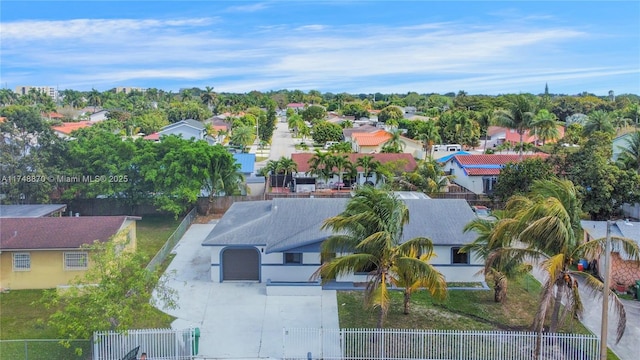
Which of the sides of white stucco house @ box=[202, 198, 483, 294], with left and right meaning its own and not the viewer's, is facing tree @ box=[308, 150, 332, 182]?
back

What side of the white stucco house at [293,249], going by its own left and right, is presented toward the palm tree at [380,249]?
front

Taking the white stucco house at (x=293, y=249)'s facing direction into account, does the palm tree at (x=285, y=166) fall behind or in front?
behind

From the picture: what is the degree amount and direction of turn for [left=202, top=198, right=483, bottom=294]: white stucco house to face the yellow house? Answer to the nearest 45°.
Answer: approximately 90° to its right

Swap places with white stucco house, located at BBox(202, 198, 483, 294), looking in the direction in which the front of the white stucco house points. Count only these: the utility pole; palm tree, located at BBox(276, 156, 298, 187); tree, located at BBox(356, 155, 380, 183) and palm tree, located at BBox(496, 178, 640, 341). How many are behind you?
2

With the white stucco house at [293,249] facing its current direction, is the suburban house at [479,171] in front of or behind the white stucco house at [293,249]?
behind

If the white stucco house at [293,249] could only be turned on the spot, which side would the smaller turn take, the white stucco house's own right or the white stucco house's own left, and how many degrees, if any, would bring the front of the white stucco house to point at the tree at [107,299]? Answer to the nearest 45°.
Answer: approximately 45° to the white stucco house's own right

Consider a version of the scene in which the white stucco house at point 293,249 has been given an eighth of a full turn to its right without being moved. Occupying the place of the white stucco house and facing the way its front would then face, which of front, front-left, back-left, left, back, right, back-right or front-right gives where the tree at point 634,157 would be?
back

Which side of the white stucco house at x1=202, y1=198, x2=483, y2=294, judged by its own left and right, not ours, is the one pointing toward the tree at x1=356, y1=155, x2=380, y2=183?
back

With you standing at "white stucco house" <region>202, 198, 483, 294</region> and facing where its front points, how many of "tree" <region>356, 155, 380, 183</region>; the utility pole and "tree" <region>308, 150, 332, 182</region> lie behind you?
2

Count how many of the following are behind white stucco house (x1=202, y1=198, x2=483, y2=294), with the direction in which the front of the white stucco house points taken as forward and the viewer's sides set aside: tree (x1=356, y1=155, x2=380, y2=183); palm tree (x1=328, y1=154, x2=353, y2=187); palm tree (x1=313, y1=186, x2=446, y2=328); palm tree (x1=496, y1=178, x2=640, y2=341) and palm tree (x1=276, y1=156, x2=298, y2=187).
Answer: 3

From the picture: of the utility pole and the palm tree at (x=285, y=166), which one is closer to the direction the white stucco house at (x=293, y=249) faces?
the utility pole

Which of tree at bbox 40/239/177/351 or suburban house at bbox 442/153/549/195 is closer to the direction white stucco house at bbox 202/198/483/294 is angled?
the tree

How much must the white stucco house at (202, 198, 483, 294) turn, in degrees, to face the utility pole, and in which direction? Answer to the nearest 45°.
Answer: approximately 45° to its left

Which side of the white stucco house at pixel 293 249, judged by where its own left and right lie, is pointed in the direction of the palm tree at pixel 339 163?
back

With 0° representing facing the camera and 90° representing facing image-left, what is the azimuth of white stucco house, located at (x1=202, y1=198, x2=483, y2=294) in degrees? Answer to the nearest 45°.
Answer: approximately 0°

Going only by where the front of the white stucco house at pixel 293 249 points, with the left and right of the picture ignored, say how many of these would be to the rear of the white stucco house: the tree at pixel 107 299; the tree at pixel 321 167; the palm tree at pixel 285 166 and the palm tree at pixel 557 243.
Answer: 2

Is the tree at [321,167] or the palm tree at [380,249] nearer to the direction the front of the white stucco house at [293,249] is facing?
the palm tree
